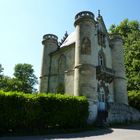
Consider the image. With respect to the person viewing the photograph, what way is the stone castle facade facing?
facing the viewer and to the right of the viewer

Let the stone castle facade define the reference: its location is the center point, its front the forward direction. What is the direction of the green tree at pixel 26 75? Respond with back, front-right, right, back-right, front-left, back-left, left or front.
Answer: back

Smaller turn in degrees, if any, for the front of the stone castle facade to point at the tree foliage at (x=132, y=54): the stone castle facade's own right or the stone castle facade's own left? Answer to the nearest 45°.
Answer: approximately 90° to the stone castle facade's own left

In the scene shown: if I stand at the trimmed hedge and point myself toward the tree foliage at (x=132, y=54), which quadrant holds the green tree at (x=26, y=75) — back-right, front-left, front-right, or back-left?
front-left

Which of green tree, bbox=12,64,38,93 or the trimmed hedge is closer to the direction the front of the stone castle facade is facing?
the trimmed hedge

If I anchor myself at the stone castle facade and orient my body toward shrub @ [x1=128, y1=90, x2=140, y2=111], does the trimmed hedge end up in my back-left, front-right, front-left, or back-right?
back-right
